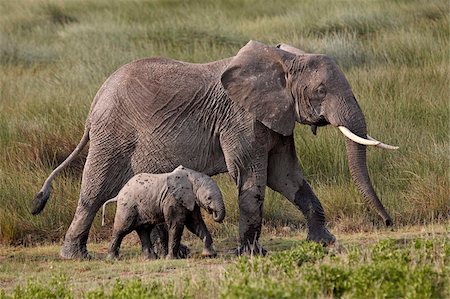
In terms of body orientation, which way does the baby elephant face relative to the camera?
to the viewer's right

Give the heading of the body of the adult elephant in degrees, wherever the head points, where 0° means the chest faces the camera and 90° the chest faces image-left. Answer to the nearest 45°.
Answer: approximately 270°

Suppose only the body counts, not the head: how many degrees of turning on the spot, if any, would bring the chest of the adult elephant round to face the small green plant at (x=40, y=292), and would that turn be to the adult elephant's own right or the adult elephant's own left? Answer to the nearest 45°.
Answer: approximately 135° to the adult elephant's own right

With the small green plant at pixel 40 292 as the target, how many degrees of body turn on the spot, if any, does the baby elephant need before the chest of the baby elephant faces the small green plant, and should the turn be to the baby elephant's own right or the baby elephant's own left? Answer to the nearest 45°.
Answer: approximately 135° to the baby elephant's own right
